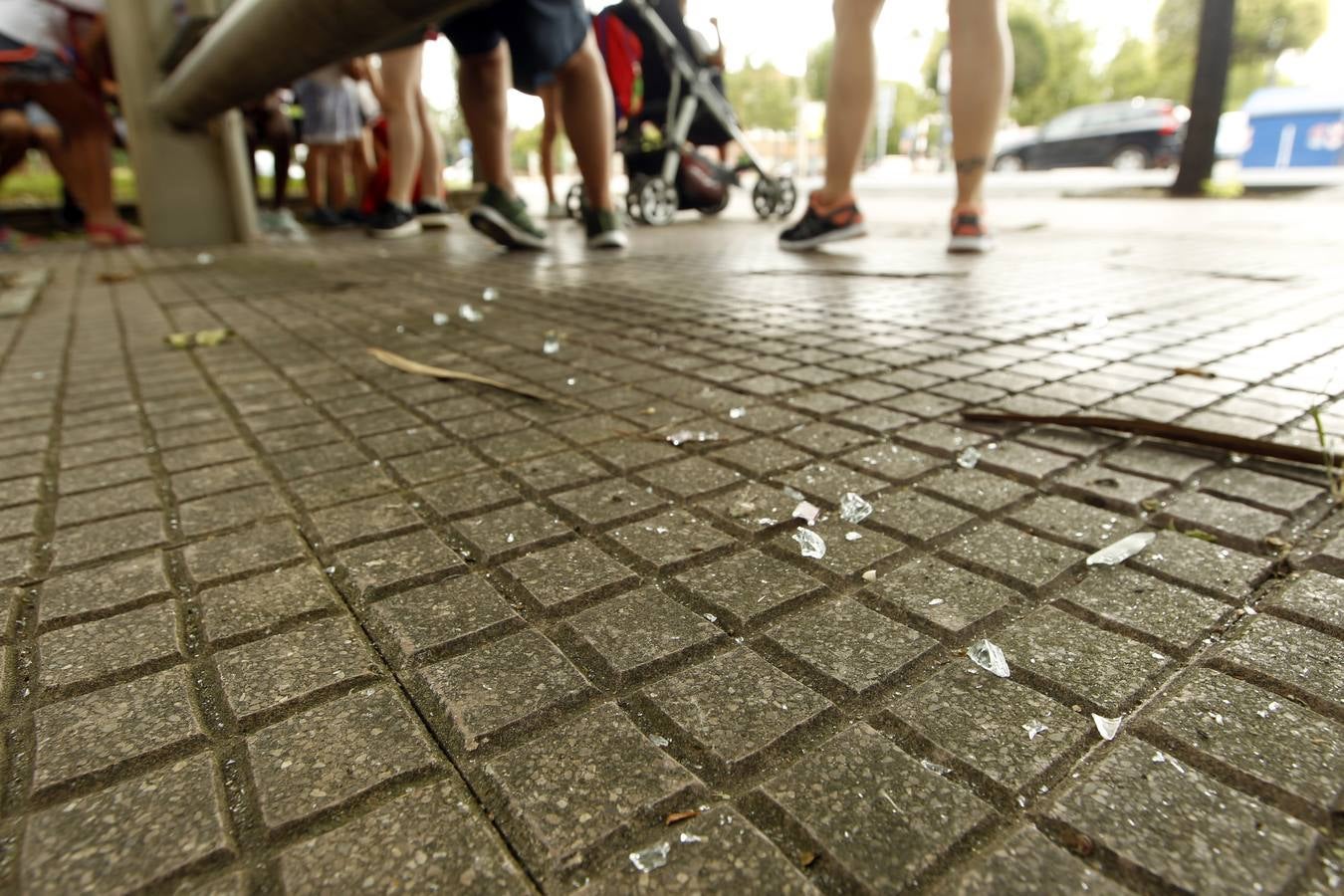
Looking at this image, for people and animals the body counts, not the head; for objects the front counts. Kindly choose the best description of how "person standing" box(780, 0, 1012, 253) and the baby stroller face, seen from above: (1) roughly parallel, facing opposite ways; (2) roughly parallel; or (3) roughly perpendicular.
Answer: roughly perpendicular

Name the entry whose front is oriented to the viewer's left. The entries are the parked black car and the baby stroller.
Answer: the parked black car

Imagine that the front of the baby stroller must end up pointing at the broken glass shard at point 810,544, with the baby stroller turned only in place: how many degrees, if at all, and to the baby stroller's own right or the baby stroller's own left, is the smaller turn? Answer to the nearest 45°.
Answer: approximately 135° to the baby stroller's own right

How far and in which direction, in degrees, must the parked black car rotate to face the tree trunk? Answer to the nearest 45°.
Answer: approximately 90° to its left

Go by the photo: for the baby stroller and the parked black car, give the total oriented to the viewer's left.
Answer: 1

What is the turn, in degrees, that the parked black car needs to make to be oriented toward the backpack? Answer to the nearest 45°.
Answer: approximately 90° to its left

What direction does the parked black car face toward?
to the viewer's left

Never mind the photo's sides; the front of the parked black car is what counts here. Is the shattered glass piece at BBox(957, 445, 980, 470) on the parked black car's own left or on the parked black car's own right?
on the parked black car's own left

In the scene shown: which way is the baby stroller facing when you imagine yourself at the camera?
facing away from the viewer and to the right of the viewer

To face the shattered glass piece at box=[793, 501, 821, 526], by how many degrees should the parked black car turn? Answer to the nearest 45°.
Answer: approximately 90° to its left

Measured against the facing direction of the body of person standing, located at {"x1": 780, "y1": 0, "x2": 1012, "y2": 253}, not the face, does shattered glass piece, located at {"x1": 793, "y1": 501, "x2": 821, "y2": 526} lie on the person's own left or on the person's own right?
on the person's own left
